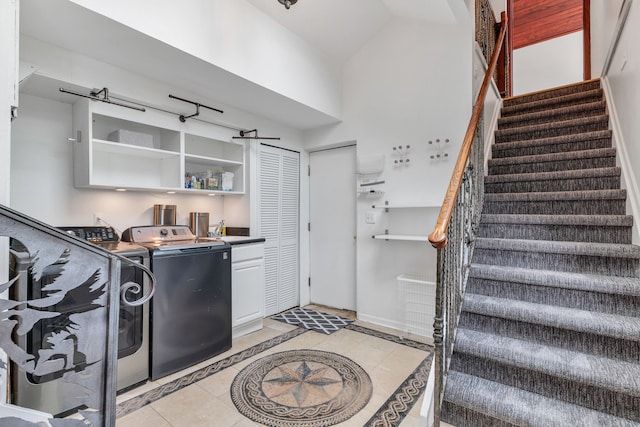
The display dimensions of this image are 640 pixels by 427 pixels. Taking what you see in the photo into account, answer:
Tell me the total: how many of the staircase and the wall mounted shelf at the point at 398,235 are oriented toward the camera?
2

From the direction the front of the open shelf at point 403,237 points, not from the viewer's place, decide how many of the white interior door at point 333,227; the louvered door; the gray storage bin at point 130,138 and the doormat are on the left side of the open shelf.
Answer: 0

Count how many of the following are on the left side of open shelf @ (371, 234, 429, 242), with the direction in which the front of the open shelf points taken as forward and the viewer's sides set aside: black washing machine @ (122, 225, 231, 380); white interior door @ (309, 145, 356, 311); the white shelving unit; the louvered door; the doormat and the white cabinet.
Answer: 0

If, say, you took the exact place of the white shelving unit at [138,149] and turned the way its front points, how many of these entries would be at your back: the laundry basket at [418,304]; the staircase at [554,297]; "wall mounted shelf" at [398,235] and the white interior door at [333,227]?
0

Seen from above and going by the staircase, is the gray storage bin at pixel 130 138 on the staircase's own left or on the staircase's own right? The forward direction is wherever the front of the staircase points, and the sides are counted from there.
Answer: on the staircase's own right

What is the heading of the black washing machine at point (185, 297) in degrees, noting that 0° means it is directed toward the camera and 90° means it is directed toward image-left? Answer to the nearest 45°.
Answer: approximately 315°

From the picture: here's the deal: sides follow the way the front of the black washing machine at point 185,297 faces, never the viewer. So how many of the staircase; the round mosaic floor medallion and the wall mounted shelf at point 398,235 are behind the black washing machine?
0

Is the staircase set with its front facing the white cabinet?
no

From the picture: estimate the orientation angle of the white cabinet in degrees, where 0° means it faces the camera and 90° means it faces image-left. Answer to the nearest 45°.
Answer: approximately 315°

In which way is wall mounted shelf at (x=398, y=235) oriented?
toward the camera

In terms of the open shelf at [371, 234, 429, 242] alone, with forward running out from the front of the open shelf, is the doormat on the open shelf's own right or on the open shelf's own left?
on the open shelf's own right

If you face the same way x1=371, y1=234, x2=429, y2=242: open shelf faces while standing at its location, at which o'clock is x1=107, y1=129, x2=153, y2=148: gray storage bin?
The gray storage bin is roughly at 2 o'clock from the open shelf.

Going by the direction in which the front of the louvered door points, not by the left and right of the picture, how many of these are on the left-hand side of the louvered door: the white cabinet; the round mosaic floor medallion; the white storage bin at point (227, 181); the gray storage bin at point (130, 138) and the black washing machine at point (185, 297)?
0

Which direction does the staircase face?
toward the camera

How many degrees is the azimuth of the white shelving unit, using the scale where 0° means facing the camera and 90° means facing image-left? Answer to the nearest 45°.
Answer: approximately 315°
